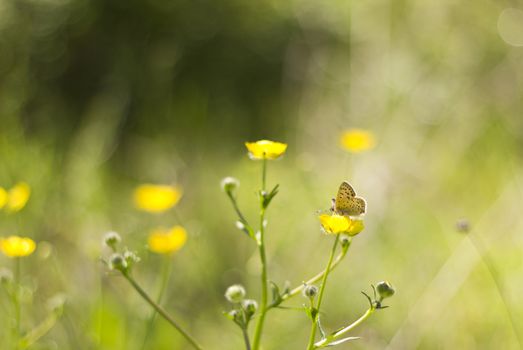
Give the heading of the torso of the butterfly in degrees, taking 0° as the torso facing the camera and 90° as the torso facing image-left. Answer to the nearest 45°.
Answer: approximately 90°

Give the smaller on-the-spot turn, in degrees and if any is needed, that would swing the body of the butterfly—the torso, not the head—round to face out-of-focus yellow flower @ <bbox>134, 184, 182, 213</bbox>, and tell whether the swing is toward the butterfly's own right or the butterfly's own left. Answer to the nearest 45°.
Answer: approximately 45° to the butterfly's own right

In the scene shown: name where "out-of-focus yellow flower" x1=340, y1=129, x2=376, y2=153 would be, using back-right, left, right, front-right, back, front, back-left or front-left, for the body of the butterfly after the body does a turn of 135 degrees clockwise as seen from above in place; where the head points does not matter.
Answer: front-left

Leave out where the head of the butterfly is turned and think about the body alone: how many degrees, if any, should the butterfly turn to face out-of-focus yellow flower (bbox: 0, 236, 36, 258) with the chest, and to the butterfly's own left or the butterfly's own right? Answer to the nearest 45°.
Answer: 0° — it already faces it
